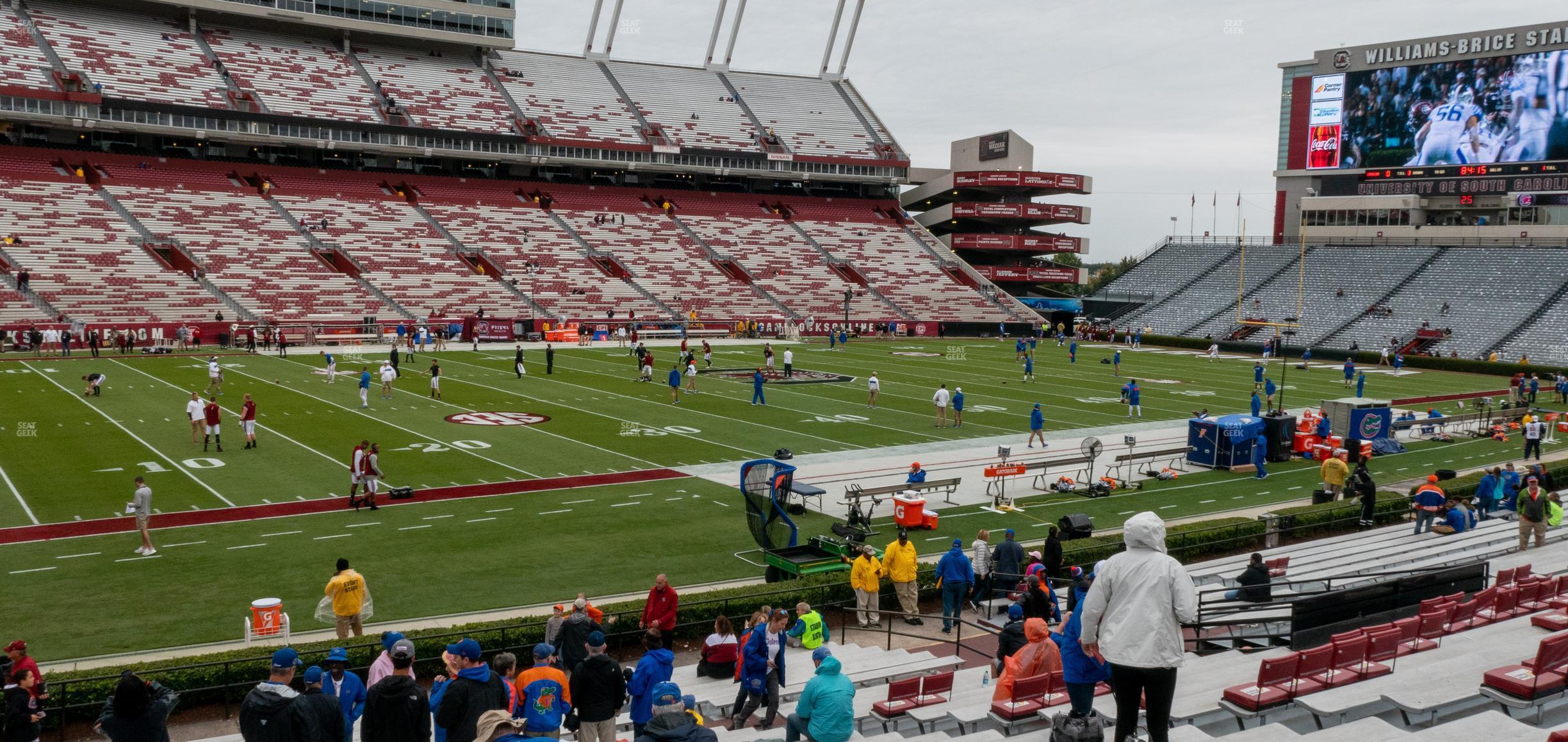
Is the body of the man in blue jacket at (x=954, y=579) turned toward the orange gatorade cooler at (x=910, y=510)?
yes

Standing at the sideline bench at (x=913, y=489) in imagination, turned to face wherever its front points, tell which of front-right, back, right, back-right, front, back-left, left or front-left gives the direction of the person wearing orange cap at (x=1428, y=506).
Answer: back-right

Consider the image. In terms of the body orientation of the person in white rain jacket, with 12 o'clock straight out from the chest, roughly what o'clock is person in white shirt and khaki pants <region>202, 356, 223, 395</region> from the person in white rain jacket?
The person in white shirt and khaki pants is roughly at 10 o'clock from the person in white rain jacket.

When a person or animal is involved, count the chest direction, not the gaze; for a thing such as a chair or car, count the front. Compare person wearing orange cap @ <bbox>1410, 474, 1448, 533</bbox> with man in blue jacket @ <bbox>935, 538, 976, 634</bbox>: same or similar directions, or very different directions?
same or similar directions

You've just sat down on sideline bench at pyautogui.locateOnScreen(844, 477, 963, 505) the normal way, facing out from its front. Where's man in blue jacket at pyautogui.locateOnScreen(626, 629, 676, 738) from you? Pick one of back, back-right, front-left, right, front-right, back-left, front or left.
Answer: back-left

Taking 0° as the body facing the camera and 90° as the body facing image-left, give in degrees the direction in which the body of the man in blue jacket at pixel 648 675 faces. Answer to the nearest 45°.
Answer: approximately 135°

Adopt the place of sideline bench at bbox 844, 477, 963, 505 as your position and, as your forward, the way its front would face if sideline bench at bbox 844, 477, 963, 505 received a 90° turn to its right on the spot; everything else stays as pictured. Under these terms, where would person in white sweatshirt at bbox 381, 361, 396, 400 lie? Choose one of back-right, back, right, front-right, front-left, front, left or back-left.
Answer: left

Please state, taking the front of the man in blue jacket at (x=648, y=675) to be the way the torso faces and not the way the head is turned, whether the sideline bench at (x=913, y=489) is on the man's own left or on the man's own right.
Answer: on the man's own right

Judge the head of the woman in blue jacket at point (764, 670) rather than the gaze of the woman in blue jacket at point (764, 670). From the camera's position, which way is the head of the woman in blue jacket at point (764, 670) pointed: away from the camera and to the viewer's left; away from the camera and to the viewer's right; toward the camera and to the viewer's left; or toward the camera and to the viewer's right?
toward the camera and to the viewer's right

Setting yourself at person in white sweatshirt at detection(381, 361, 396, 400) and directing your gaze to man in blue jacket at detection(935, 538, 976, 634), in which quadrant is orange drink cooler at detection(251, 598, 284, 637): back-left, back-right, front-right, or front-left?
front-right

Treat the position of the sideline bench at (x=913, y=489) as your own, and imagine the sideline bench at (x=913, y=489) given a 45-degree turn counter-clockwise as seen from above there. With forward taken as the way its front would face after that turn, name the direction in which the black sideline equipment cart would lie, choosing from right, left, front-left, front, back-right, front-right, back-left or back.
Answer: back-right

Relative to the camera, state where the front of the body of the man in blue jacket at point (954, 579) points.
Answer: away from the camera

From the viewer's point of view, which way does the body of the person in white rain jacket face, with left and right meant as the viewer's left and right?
facing away from the viewer

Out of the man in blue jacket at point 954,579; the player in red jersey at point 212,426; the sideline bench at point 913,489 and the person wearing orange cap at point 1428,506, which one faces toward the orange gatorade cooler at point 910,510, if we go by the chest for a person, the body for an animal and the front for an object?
the man in blue jacket
